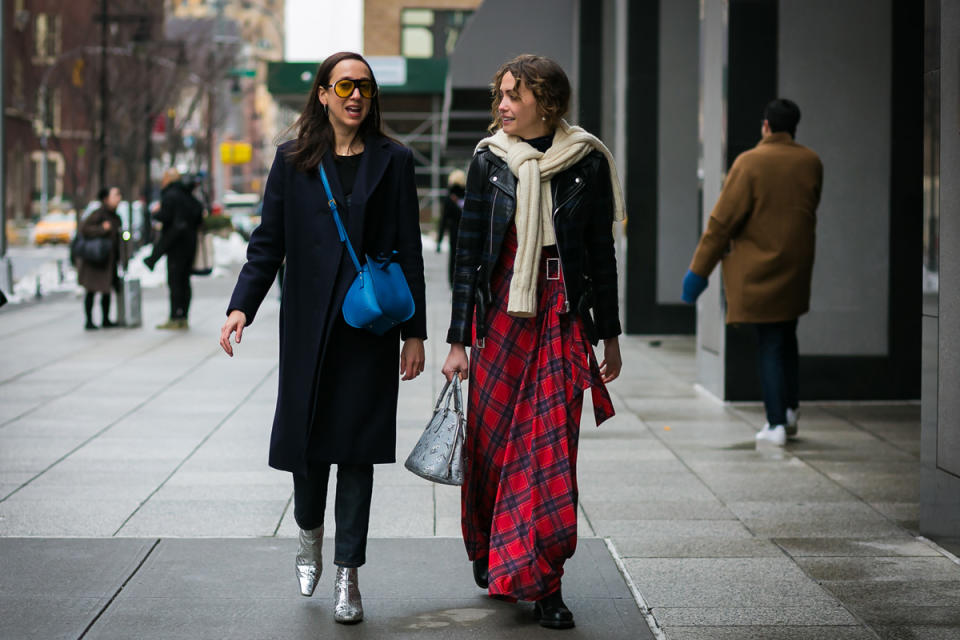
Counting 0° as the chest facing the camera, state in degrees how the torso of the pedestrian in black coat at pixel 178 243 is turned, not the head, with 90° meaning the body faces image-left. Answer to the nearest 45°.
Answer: approximately 90°

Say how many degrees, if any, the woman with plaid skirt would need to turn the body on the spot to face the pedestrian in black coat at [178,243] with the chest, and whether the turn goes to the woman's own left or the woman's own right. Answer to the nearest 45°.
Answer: approximately 180°

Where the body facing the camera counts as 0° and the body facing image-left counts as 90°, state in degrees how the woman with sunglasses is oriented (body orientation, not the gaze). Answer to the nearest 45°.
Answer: approximately 0°

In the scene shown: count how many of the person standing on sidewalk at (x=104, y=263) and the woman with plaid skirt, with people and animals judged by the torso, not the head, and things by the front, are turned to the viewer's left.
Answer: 0
